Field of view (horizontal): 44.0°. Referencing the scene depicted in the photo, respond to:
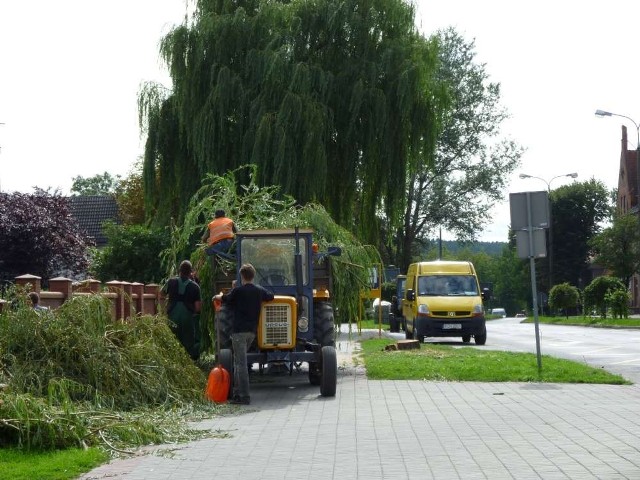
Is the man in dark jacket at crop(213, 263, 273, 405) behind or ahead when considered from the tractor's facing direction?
ahead

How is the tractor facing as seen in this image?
toward the camera

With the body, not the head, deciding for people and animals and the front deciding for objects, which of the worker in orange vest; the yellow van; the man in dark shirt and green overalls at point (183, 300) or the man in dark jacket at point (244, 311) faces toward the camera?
the yellow van

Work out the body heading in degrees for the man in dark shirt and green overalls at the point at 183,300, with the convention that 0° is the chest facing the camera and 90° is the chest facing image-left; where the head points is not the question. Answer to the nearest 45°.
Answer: approximately 180°

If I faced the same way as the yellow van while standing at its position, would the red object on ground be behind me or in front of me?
in front

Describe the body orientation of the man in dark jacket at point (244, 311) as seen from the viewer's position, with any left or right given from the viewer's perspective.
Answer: facing away from the viewer

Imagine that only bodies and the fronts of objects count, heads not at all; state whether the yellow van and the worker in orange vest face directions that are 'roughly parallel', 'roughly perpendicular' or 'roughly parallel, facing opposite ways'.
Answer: roughly parallel, facing opposite ways

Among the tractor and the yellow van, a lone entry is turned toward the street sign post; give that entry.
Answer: the yellow van

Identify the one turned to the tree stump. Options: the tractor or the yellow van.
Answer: the yellow van

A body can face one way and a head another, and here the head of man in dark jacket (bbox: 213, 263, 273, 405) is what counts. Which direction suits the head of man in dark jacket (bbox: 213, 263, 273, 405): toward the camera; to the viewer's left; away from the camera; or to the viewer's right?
away from the camera

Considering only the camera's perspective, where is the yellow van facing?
facing the viewer

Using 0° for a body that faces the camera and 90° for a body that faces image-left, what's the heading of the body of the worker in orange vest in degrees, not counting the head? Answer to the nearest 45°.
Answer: approximately 180°
